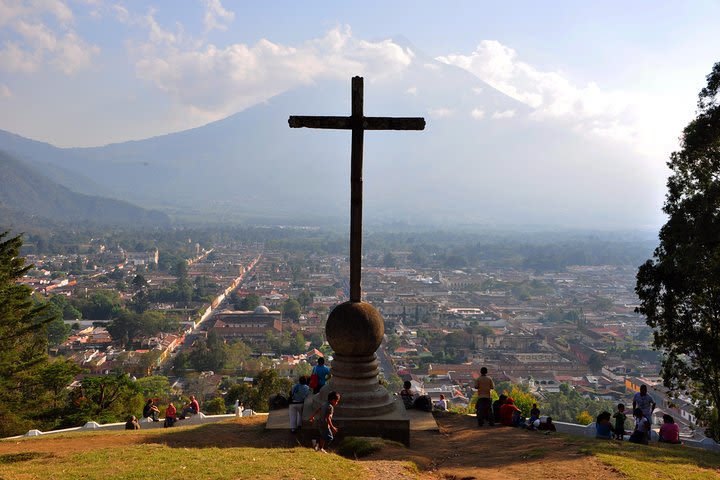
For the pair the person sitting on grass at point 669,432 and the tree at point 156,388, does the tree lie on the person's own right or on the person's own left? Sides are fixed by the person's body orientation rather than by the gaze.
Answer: on the person's own left

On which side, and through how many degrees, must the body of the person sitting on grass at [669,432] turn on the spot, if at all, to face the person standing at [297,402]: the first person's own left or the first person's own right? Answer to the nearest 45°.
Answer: approximately 135° to the first person's own left

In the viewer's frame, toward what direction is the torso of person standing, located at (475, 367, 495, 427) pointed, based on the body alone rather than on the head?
away from the camera

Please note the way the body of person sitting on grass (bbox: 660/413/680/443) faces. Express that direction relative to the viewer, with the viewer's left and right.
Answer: facing away from the viewer

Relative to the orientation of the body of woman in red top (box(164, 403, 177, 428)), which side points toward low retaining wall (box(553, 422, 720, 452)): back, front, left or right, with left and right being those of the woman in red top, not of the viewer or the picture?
left

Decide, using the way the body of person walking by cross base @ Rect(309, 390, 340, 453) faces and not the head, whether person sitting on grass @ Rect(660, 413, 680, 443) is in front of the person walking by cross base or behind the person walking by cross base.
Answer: in front

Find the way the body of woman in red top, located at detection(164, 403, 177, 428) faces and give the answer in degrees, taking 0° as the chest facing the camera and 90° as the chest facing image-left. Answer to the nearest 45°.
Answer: approximately 0°

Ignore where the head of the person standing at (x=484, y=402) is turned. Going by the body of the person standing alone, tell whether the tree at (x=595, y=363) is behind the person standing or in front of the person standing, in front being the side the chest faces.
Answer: in front
